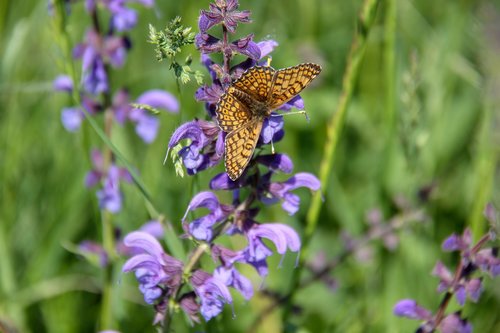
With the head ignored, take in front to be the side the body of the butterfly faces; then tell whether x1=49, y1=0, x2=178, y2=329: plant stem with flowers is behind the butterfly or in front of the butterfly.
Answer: behind

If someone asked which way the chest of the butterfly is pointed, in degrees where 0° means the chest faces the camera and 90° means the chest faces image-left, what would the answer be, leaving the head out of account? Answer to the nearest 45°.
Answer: approximately 315°
